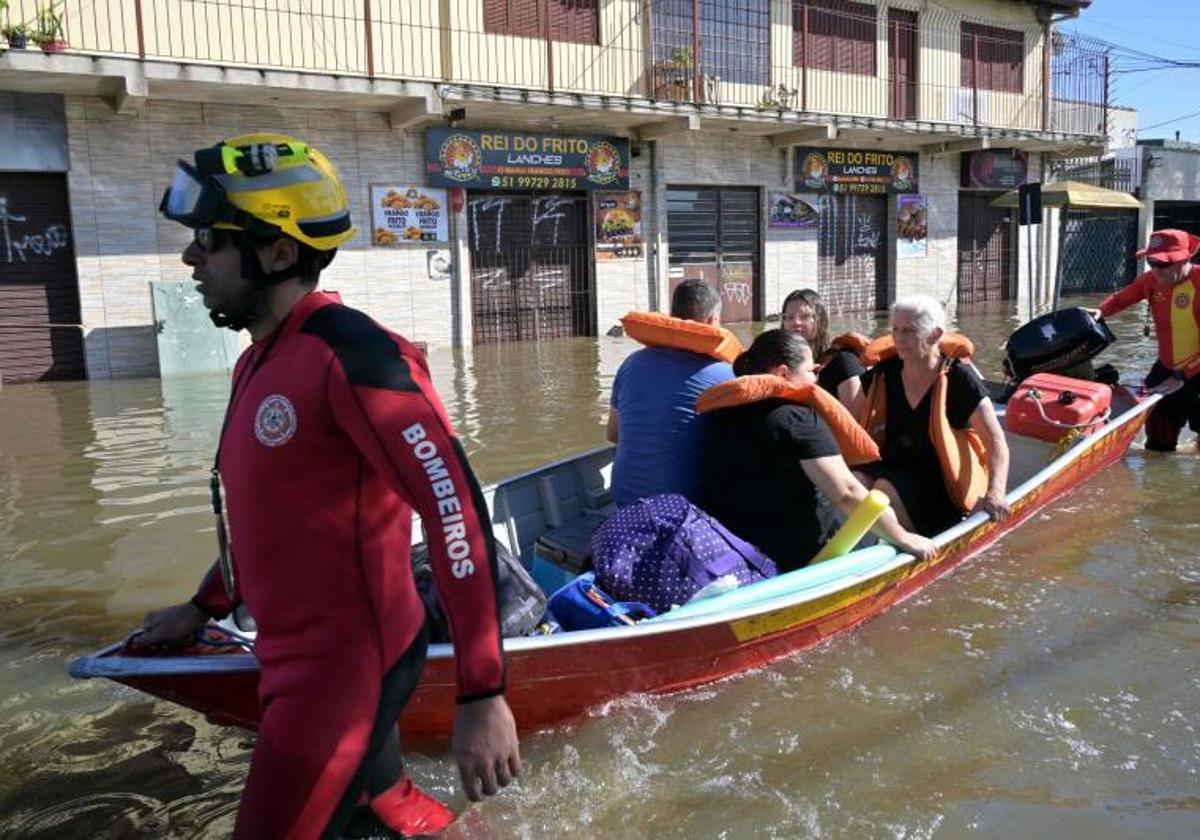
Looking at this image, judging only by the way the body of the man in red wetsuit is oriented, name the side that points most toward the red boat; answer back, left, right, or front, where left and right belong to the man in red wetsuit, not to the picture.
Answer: back

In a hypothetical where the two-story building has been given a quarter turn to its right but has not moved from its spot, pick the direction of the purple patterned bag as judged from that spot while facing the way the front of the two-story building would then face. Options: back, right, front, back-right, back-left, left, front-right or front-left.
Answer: front-left

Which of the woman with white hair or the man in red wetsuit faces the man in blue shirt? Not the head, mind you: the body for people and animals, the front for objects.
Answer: the woman with white hair

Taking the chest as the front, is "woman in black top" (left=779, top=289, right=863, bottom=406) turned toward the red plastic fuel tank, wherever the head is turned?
no

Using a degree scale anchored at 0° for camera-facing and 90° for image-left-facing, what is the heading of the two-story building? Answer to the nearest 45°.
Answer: approximately 315°

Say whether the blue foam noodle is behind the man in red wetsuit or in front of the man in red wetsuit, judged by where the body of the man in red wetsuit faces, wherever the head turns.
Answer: behind

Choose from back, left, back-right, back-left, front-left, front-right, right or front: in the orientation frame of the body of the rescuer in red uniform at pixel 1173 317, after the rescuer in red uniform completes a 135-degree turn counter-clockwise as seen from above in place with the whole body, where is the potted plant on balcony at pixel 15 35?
back

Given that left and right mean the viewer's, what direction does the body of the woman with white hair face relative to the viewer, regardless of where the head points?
facing the viewer and to the left of the viewer

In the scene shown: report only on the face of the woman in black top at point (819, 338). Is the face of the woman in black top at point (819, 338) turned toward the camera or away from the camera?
toward the camera

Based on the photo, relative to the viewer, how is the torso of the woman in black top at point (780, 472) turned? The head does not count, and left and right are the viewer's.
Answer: facing away from the viewer and to the right of the viewer

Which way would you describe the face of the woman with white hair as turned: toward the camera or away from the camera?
toward the camera

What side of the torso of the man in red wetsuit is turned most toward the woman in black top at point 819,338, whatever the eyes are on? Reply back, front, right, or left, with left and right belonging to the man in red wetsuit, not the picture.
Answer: back

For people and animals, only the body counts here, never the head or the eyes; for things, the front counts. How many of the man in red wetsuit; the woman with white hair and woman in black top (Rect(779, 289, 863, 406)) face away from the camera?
0

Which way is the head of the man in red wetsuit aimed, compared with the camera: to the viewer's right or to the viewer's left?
to the viewer's left
